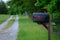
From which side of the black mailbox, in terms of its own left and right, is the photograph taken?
left
